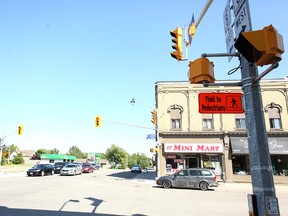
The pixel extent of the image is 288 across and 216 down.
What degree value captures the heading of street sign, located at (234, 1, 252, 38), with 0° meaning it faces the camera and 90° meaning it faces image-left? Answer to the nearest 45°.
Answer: approximately 45°

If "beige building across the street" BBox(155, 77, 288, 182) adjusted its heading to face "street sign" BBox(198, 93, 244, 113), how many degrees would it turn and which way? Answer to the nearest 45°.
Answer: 0° — it already faces it

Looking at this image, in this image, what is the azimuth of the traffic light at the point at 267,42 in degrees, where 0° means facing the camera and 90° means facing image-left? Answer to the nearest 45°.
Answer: approximately 45°

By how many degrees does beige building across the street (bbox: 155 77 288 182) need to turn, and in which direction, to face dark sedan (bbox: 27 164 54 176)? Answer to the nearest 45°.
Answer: approximately 90° to its right

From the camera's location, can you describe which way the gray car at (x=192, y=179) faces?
facing to the left of the viewer
